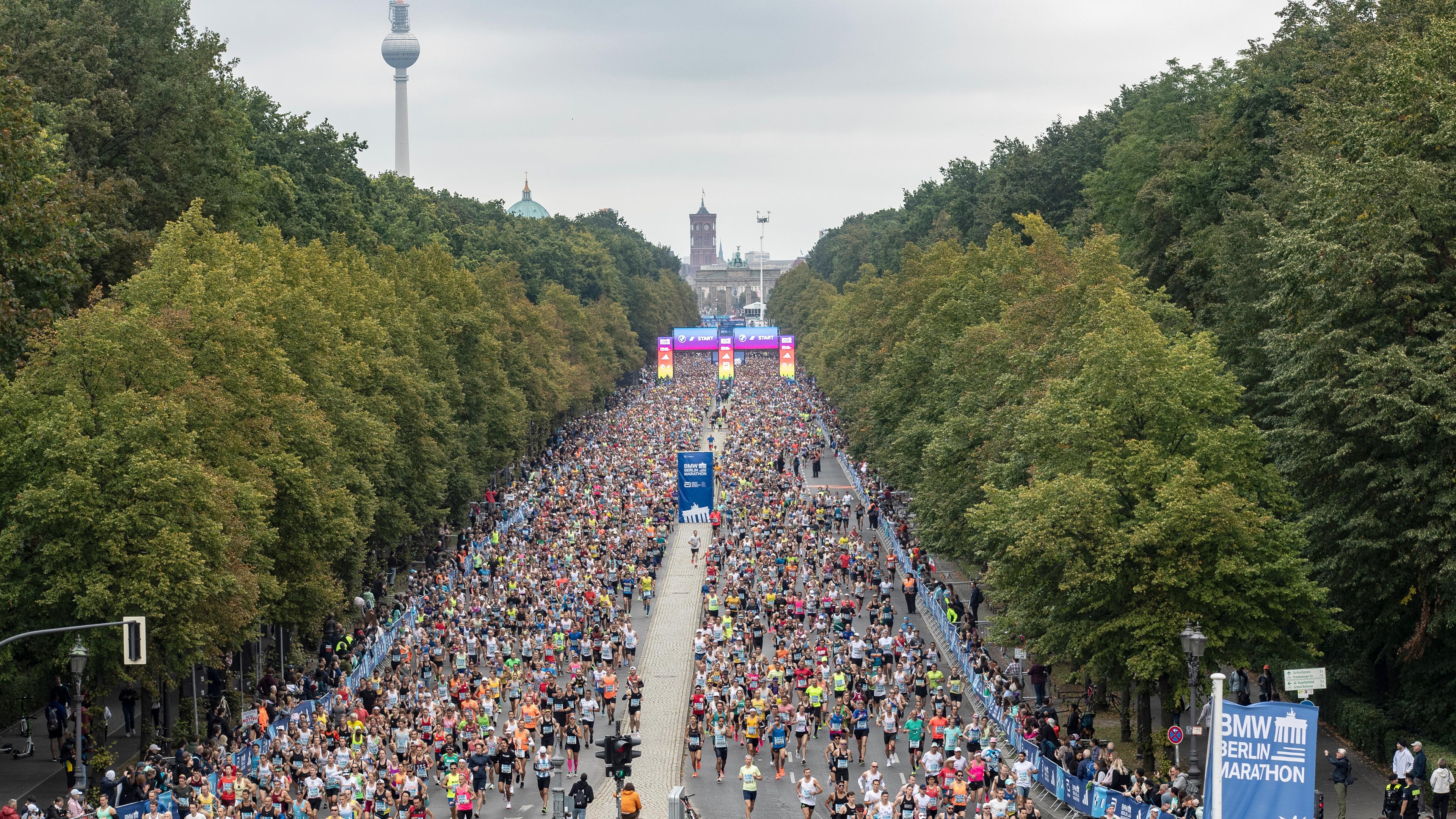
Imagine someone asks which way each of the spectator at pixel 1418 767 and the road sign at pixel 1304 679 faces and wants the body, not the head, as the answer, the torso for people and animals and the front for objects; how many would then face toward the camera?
1

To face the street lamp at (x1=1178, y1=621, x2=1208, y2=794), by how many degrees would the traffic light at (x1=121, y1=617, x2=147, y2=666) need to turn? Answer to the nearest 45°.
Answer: approximately 90° to its right

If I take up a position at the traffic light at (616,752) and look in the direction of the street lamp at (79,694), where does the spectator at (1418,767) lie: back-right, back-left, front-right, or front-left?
back-right

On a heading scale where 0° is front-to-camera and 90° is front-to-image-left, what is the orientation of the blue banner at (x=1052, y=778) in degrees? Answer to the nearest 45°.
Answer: approximately 45°

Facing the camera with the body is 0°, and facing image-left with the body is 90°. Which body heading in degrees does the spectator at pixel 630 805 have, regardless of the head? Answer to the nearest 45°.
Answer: approximately 180°

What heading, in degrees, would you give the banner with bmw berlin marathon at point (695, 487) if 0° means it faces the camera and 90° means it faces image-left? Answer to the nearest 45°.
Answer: approximately 0°

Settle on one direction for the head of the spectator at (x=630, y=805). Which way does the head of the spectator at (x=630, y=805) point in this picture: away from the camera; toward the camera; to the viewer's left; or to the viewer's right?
away from the camera

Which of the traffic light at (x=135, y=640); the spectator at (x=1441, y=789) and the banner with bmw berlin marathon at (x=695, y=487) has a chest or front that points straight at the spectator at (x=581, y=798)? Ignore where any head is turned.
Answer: the banner with bmw berlin marathon

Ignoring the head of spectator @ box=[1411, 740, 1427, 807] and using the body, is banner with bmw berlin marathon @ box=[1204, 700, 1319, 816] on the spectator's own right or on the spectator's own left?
on the spectator's own left

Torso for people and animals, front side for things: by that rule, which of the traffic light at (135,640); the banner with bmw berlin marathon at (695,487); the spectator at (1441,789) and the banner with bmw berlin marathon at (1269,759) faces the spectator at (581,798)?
the banner with bmw berlin marathon at (695,487)

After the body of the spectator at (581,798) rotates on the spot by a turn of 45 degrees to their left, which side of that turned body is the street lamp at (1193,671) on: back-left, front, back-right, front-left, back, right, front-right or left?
back-right

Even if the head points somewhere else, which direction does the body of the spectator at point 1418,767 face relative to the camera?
to the viewer's left
